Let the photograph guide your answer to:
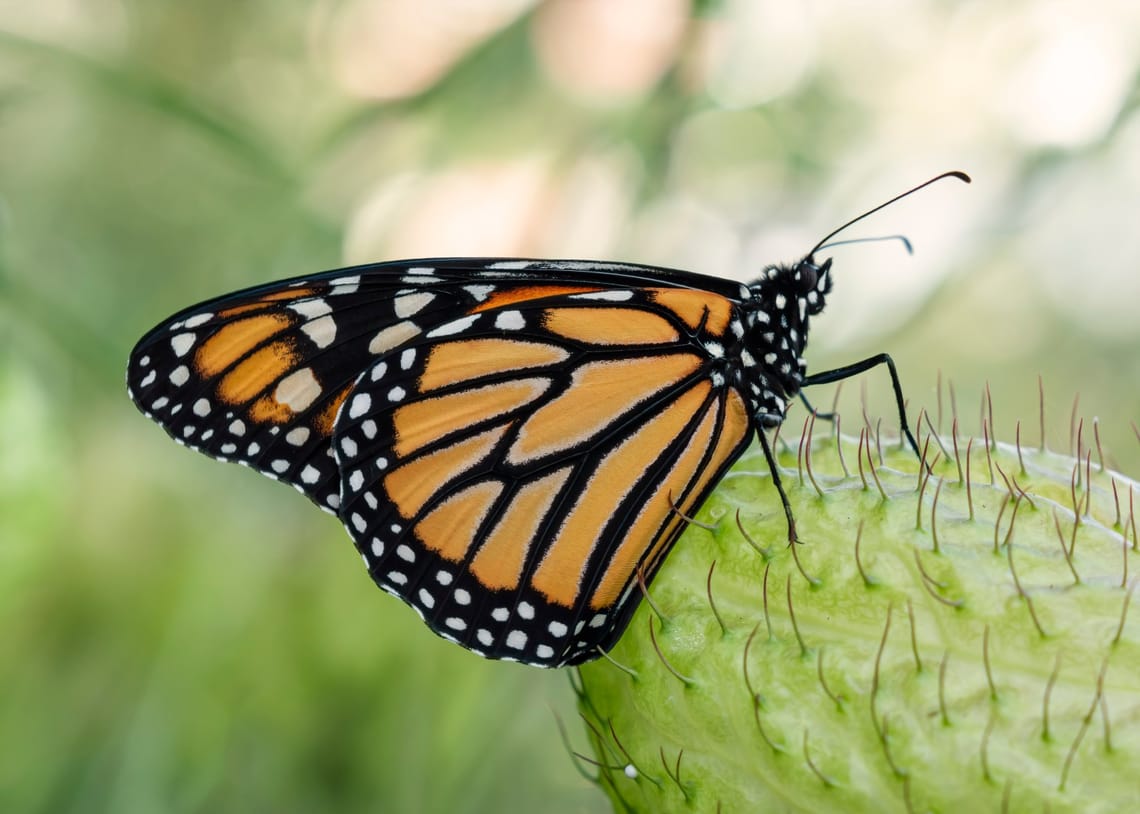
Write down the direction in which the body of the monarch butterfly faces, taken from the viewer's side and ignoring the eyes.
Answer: to the viewer's right
